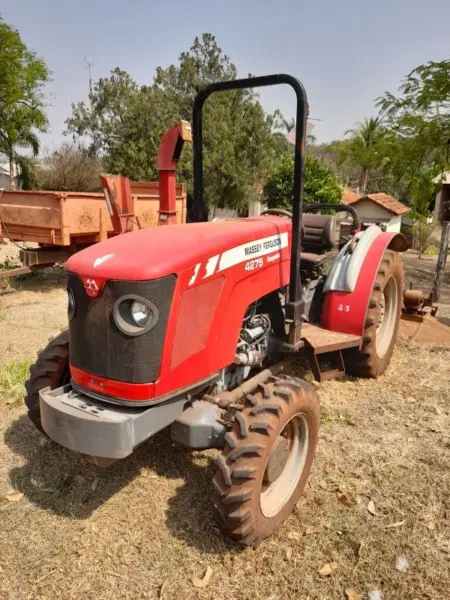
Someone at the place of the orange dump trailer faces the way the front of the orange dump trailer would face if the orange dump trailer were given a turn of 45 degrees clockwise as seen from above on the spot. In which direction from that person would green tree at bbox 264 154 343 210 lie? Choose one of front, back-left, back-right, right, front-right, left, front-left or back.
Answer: back-right

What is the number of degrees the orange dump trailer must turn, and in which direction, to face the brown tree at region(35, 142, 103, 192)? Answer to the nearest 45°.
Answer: approximately 135° to its right

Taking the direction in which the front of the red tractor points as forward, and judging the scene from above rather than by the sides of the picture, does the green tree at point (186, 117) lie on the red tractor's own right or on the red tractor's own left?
on the red tractor's own right

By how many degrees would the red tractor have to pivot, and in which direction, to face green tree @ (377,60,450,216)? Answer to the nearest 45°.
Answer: approximately 180°

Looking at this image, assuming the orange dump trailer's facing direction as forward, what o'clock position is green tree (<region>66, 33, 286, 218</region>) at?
The green tree is roughly at 5 o'clock from the orange dump trailer.

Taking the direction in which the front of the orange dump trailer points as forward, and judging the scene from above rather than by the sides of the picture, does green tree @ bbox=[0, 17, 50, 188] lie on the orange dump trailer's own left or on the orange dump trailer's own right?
on the orange dump trailer's own right

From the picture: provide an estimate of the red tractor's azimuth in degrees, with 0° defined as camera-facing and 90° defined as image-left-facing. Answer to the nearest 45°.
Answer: approximately 45°
